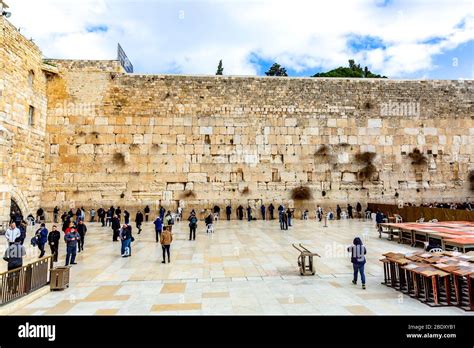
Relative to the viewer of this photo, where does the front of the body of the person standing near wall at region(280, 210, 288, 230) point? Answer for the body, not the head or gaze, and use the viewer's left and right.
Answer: facing away from the viewer

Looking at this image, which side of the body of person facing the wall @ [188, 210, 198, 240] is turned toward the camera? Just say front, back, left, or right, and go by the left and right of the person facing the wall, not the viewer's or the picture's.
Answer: back

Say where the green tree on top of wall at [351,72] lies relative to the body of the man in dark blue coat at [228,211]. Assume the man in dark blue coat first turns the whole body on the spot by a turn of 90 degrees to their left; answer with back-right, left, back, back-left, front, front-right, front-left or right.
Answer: back-right

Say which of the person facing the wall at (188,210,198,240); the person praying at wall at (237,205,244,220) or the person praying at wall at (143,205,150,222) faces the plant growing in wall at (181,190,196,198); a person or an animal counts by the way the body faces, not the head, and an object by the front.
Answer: the person facing the wall

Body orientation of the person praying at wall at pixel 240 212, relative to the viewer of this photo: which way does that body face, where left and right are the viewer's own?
facing away from the viewer

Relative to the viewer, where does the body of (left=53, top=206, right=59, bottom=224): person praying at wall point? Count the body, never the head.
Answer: away from the camera

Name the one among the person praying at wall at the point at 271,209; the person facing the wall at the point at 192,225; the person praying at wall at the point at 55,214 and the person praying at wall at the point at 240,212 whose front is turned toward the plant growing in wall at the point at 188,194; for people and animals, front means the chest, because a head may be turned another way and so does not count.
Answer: the person facing the wall

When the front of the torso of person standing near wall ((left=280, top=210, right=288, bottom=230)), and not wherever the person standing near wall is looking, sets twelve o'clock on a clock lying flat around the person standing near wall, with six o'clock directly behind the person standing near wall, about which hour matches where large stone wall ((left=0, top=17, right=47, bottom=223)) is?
The large stone wall is roughly at 9 o'clock from the person standing near wall.

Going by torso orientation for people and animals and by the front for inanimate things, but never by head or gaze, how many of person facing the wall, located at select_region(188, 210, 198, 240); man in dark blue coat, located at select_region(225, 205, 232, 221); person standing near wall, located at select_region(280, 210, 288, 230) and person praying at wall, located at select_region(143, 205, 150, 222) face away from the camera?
4

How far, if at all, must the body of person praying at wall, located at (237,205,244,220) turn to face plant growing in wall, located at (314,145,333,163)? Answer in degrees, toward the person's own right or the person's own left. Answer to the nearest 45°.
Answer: approximately 90° to the person's own right

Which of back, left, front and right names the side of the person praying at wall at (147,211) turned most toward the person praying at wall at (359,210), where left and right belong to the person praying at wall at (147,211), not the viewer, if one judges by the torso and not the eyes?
right

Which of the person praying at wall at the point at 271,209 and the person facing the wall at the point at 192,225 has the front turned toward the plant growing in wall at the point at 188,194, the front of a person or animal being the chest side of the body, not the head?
the person facing the wall

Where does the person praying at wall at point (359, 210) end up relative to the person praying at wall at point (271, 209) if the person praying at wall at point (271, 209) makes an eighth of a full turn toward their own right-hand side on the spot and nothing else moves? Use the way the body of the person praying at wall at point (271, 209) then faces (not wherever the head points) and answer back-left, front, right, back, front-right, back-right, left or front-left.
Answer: front-right

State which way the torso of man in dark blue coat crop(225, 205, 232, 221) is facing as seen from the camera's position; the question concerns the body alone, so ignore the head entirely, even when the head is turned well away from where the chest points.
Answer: away from the camera

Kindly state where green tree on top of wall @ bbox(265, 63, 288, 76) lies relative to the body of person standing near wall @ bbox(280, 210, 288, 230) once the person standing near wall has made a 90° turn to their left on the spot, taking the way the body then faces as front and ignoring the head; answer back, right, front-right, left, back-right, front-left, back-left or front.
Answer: right

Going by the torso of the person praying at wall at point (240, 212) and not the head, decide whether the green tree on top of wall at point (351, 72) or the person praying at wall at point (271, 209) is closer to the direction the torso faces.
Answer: the green tree on top of wall
